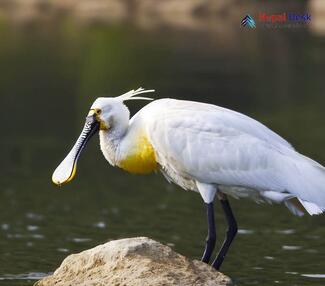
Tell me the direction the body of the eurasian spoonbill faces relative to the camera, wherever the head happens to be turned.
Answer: to the viewer's left
